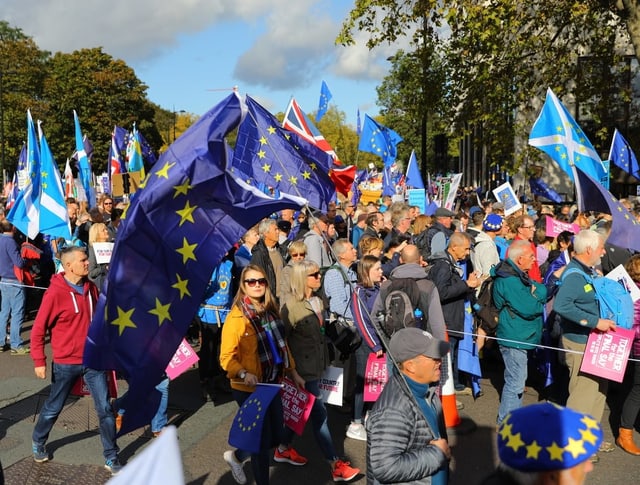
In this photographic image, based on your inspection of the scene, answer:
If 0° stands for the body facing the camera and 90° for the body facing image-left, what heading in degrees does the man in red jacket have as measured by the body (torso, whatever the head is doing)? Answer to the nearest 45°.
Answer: approximately 315°

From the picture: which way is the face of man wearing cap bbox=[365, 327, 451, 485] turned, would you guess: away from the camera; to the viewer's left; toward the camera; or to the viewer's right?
to the viewer's right

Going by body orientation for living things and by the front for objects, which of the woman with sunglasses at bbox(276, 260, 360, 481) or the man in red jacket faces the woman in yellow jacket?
the man in red jacket

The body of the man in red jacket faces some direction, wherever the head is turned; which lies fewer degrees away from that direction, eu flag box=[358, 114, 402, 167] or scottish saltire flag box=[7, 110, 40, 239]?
the eu flag

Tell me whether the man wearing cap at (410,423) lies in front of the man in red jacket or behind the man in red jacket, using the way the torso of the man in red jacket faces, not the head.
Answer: in front

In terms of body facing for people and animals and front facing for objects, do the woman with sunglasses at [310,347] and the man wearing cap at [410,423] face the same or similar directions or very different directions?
same or similar directions

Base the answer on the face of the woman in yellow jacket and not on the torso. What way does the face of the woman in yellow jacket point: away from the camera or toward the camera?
toward the camera

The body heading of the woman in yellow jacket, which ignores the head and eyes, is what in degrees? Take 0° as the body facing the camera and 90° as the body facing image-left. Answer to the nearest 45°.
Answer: approximately 315°

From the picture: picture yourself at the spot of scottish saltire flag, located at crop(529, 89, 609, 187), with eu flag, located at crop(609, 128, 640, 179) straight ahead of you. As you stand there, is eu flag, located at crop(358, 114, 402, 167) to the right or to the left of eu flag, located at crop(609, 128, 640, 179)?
left

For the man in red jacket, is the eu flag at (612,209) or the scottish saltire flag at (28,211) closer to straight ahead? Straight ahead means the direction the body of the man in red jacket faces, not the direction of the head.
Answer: the eu flag

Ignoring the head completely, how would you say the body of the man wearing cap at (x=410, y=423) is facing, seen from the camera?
to the viewer's right

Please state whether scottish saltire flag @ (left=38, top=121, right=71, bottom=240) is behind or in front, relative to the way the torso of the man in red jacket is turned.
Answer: behind
